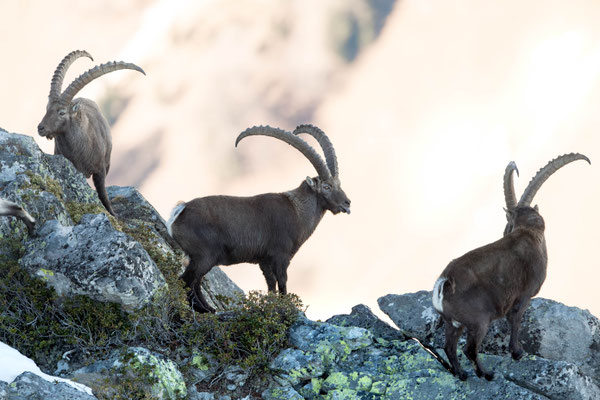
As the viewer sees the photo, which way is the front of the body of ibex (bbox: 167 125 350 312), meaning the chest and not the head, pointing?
to the viewer's right

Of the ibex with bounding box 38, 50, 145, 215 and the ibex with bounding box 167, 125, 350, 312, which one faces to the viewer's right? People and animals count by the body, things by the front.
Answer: the ibex with bounding box 167, 125, 350, 312

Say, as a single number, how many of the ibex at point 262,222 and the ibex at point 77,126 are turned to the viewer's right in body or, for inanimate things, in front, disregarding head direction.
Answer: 1

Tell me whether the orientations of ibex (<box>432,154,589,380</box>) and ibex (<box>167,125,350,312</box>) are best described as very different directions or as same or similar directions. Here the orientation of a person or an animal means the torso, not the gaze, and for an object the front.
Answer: same or similar directions

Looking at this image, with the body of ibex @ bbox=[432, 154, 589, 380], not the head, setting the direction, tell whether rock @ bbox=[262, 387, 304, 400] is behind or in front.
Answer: behind

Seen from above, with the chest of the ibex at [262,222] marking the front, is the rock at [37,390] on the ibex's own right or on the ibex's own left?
on the ibex's own right

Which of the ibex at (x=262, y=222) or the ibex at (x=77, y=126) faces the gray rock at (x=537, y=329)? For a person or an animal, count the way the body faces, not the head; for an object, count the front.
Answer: the ibex at (x=262, y=222)

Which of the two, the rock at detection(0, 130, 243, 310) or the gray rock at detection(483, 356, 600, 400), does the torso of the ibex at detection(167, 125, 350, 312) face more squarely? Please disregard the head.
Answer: the gray rock

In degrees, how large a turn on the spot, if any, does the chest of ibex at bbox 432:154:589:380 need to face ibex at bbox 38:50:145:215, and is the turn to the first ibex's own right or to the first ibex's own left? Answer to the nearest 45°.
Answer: approximately 135° to the first ibex's own left

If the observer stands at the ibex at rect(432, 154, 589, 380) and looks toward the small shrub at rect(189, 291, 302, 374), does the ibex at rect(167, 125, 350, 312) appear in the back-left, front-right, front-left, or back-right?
front-right

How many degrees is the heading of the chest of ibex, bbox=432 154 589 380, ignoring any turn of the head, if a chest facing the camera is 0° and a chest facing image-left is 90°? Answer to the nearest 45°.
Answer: approximately 225°
